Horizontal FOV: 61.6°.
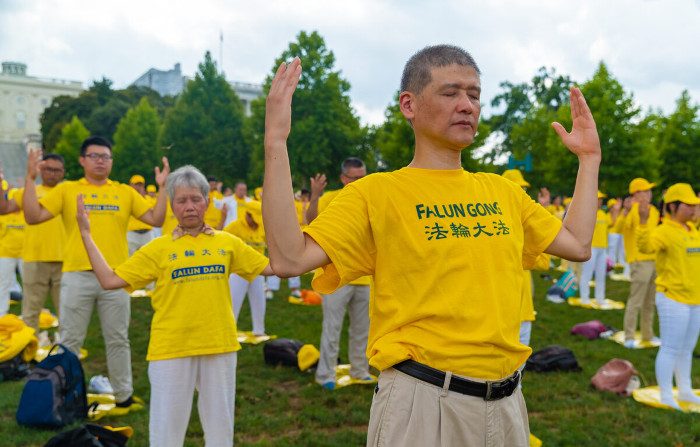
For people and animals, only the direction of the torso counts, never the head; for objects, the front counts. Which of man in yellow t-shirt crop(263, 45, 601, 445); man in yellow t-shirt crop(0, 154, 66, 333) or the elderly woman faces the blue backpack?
man in yellow t-shirt crop(0, 154, 66, 333)

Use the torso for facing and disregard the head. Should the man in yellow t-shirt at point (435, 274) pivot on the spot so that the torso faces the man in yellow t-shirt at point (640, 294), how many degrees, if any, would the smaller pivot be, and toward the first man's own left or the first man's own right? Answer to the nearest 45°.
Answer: approximately 90° to the first man's own left

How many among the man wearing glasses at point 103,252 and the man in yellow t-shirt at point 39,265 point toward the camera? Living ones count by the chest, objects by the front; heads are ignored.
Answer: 2

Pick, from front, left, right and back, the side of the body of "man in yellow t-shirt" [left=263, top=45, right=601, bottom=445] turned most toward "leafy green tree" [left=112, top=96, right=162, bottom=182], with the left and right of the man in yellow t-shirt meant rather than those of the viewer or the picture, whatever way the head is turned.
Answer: back

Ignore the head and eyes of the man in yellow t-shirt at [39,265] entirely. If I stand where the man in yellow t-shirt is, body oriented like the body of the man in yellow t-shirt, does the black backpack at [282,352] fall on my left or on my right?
on my left

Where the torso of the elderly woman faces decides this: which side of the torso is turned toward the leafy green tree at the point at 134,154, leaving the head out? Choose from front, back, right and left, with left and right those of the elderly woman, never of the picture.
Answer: back

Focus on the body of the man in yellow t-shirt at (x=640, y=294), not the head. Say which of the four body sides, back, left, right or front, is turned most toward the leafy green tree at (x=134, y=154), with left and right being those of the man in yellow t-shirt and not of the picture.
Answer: back

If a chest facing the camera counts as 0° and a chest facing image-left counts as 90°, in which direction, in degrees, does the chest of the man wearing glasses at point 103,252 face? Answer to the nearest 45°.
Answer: approximately 0°

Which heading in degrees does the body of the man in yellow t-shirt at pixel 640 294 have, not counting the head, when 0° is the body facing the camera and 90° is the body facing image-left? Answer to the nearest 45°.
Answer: approximately 315°

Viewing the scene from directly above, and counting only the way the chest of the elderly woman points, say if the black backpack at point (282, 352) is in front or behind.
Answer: behind
